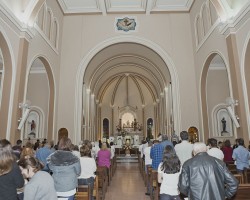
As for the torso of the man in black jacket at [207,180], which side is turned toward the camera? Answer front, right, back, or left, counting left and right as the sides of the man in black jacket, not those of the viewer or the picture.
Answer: back

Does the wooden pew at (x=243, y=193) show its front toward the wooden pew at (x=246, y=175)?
yes

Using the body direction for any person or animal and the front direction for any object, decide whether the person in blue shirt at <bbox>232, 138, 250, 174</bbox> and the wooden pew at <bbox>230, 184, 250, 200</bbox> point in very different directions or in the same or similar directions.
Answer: same or similar directions

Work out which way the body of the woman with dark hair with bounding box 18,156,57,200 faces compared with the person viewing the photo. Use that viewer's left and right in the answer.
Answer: facing away from the viewer and to the left of the viewer

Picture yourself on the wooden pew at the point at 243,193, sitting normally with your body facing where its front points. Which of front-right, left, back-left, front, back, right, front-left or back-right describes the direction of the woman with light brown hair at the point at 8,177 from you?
back-left

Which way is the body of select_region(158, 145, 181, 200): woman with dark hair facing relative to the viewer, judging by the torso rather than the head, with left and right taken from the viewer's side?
facing away from the viewer

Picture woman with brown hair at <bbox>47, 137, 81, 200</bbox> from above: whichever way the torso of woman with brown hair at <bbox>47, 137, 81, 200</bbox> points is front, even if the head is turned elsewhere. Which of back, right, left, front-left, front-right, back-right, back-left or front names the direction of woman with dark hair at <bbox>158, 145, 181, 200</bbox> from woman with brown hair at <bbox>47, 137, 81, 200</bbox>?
right

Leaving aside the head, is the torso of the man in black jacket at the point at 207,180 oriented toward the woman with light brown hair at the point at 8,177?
no

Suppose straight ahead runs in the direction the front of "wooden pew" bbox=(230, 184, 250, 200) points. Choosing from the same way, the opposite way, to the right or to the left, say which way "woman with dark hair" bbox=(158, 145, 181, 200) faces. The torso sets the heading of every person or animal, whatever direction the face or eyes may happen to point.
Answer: the same way

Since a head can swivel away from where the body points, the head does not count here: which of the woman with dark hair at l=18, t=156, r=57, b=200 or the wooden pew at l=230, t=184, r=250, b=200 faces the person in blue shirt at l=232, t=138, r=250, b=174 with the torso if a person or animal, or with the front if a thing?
the wooden pew

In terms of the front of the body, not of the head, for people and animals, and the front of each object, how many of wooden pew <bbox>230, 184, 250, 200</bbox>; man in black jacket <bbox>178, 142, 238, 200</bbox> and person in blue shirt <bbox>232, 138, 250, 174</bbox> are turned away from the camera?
3

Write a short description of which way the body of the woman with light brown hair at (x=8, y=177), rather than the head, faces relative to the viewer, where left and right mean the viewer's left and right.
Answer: facing away from the viewer

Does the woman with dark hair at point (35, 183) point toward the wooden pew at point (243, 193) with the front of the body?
no

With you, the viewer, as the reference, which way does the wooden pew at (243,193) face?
facing away from the viewer

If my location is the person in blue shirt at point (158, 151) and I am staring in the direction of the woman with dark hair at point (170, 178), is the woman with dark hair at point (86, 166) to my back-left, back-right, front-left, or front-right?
front-right

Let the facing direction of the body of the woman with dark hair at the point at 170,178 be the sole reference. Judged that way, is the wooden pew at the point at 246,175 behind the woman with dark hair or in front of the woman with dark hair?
in front

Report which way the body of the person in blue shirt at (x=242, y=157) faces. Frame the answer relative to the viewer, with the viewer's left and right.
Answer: facing away from the viewer

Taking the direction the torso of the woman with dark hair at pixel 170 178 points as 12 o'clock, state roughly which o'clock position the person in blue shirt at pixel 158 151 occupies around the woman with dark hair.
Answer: The person in blue shirt is roughly at 12 o'clock from the woman with dark hair.

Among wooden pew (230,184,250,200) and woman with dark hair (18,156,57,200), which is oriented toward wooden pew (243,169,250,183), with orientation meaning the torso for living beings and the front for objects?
wooden pew (230,184,250,200)

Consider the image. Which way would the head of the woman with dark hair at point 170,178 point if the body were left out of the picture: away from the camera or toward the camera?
away from the camera

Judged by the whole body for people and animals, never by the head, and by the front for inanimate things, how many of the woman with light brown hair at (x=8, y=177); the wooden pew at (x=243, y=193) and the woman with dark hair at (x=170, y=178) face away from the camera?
3
